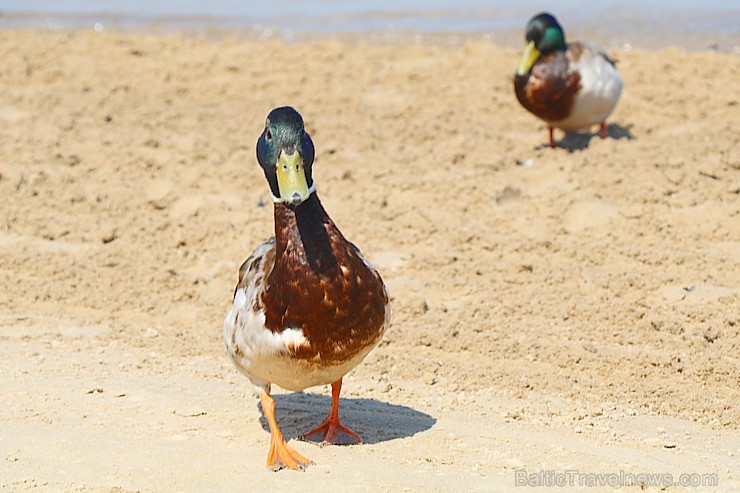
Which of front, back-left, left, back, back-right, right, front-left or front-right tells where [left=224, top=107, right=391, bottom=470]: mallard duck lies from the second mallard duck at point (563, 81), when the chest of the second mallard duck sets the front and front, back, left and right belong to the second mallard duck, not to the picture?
front-left

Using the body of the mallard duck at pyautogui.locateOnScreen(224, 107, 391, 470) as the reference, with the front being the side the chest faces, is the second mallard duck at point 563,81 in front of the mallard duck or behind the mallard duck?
behind

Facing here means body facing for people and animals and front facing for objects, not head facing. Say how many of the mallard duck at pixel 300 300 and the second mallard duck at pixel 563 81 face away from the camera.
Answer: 0

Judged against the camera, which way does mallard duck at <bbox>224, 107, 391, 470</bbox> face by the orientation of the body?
toward the camera

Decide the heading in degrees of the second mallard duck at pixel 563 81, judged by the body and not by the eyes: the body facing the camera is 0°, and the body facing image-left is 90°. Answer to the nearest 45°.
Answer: approximately 45°
